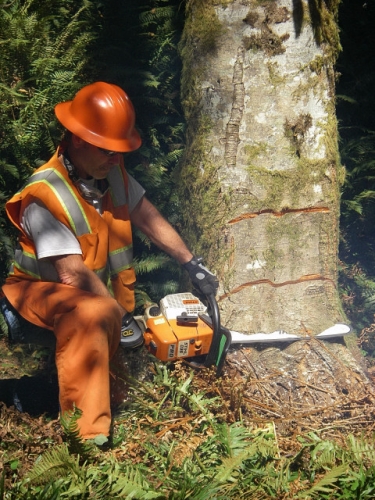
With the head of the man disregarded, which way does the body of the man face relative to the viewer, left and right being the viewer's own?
facing the viewer and to the right of the viewer
